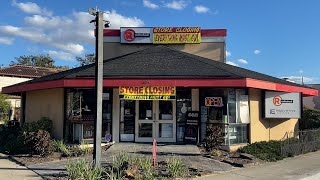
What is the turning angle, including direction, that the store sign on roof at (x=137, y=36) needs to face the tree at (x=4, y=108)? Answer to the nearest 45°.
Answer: approximately 135° to its right

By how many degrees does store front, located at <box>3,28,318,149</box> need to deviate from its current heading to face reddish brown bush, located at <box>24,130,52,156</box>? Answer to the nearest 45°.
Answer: approximately 45° to its right

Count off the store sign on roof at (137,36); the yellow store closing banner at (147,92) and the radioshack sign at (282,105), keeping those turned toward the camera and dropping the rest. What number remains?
3

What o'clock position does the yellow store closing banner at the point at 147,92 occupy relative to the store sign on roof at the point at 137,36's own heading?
The yellow store closing banner is roughly at 12 o'clock from the store sign on roof.

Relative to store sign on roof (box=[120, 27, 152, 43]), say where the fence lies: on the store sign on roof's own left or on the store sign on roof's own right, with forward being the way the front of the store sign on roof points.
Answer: on the store sign on roof's own left

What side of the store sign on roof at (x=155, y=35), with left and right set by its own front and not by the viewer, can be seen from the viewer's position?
front

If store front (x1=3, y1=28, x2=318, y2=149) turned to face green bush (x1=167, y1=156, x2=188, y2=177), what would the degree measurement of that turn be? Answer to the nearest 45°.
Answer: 0° — it already faces it

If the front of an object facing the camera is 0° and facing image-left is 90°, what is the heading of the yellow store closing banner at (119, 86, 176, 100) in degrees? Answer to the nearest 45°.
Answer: approximately 0°

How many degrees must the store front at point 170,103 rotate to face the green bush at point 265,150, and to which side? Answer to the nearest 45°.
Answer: approximately 90° to its left

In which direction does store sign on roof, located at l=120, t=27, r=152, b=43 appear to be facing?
toward the camera

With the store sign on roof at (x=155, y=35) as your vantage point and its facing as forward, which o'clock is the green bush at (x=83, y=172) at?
The green bush is roughly at 12 o'clock from the store sign on roof.

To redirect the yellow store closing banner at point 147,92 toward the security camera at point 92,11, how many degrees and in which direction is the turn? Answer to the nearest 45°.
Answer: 0° — it already faces it

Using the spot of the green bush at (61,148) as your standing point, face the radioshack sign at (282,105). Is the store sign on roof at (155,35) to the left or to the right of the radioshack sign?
left
